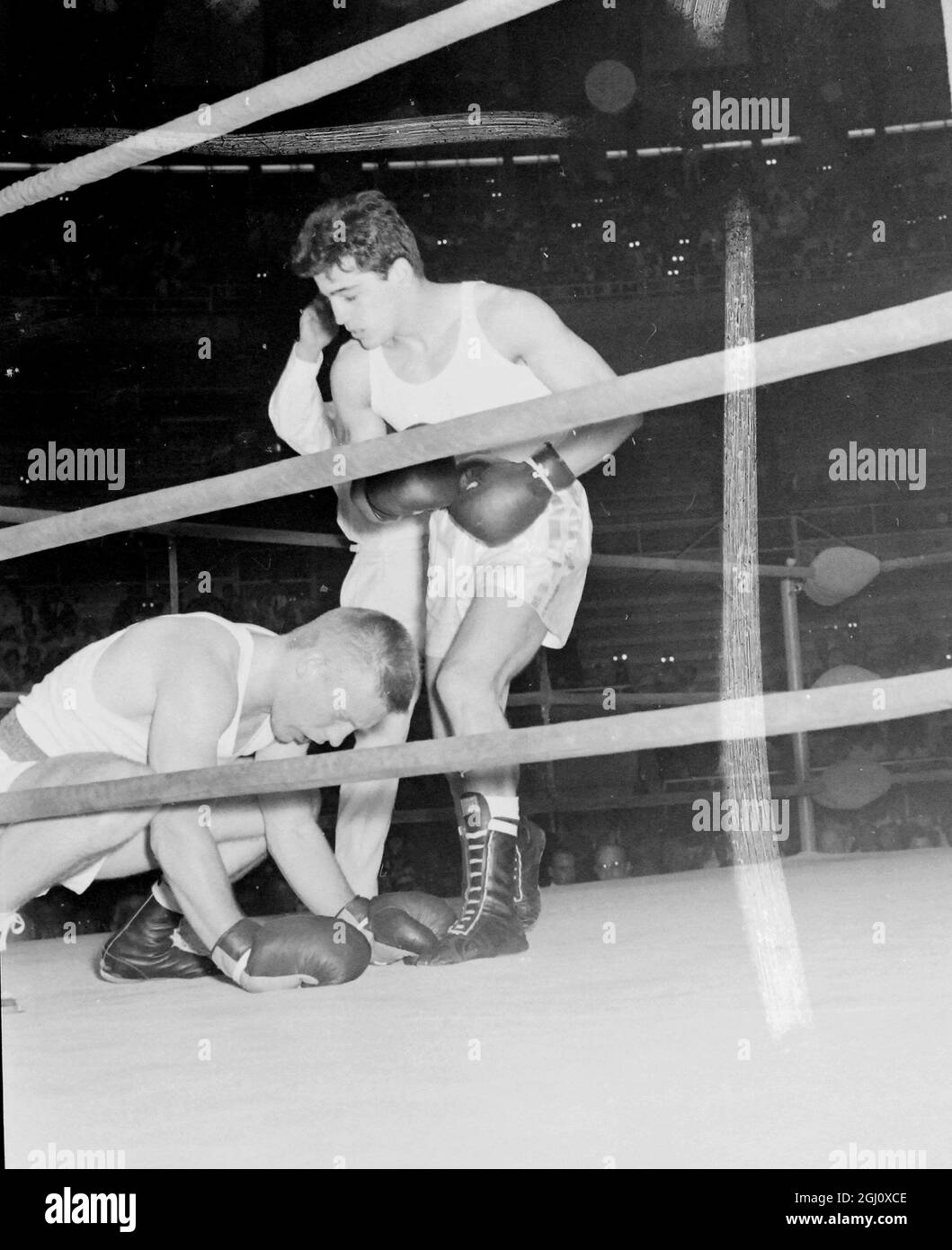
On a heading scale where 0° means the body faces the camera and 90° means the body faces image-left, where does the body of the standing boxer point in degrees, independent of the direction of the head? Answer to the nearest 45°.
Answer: approximately 45°
